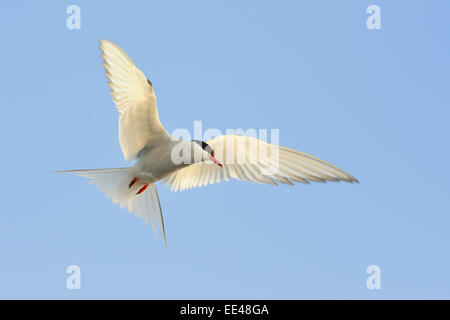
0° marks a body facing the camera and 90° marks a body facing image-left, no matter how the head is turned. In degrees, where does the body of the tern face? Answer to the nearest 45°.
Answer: approximately 270°
